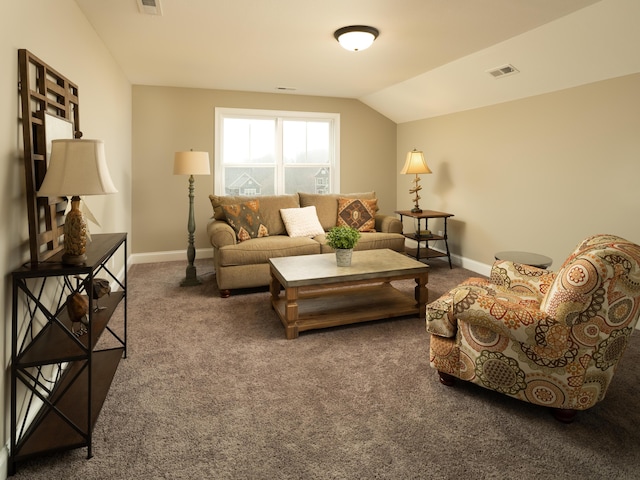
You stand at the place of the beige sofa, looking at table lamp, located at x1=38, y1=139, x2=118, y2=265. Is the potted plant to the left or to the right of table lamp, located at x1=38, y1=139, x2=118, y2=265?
left

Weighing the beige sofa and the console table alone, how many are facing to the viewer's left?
0

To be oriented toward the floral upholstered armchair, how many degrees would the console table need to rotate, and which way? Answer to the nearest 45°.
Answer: approximately 45° to its right

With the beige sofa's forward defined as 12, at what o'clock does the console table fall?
The console table is roughly at 2 o'clock from the beige sofa.

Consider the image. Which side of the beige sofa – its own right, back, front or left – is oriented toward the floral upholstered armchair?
front

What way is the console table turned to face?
to the viewer's right

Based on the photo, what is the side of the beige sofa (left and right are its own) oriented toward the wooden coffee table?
front

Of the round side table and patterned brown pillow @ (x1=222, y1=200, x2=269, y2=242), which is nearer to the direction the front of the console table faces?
the round side table

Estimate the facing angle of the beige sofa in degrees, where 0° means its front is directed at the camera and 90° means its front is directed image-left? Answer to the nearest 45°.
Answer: approximately 315°

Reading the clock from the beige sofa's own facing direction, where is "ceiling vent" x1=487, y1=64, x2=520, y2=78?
The ceiling vent is roughly at 11 o'clock from the beige sofa.

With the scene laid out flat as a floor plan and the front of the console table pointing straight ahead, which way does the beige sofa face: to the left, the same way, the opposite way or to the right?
to the right
